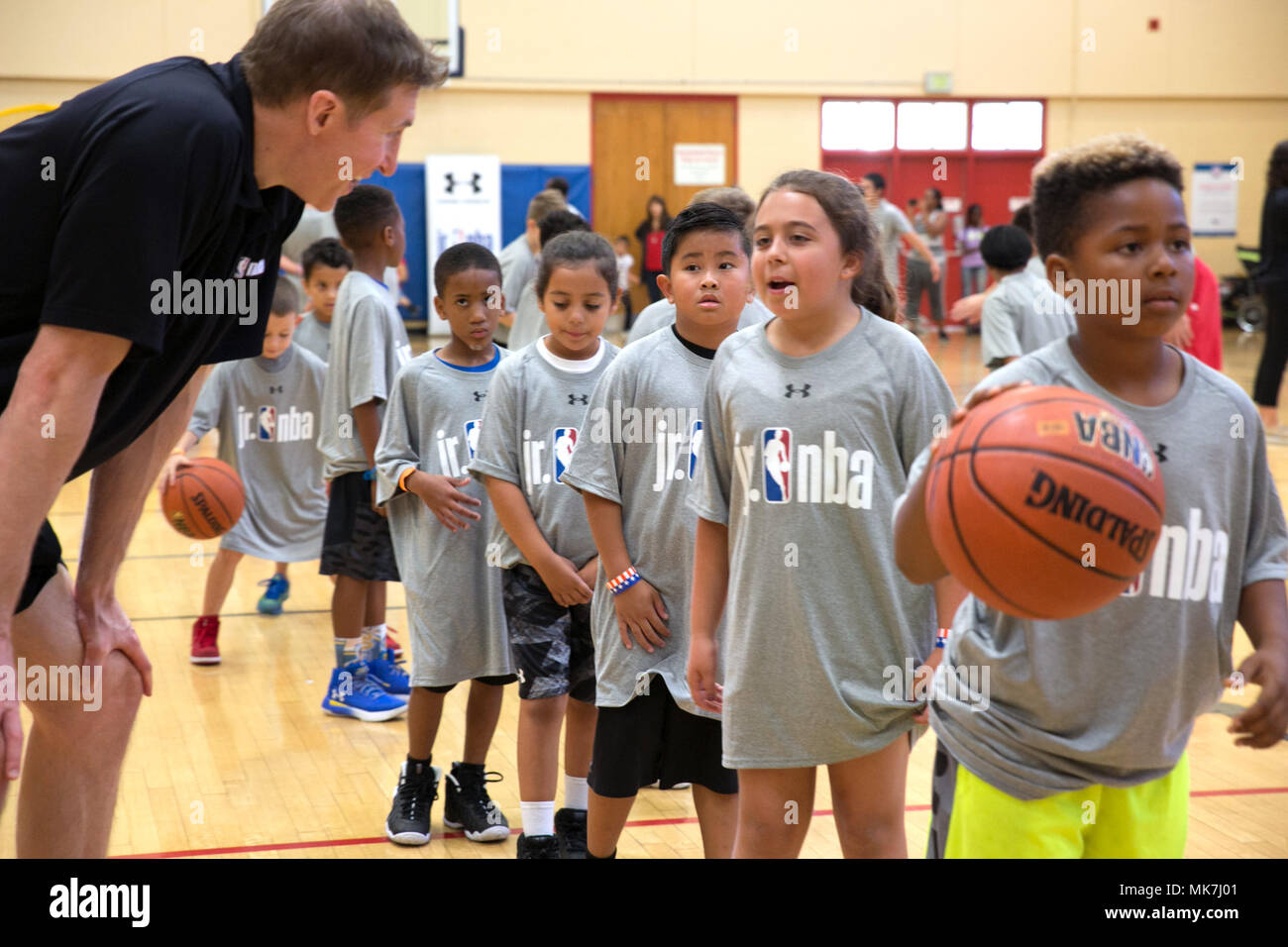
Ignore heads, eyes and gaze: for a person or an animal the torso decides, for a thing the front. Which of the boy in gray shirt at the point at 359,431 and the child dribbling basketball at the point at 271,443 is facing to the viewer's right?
the boy in gray shirt

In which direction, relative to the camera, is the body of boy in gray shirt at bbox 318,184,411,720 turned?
to the viewer's right

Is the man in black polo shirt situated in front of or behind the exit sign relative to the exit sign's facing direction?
in front

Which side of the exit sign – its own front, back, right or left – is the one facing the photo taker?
front

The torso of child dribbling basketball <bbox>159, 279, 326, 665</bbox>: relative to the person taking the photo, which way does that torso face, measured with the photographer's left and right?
facing the viewer

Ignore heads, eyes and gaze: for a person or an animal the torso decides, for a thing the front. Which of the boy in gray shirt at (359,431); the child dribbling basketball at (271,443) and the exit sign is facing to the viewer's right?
the boy in gray shirt

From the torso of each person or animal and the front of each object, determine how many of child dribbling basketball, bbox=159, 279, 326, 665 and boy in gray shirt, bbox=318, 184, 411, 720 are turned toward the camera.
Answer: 1

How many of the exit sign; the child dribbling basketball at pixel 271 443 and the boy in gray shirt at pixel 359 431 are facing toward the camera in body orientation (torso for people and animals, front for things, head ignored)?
2

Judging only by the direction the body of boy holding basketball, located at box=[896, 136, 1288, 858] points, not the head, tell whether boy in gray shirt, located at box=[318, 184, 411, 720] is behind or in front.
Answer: behind

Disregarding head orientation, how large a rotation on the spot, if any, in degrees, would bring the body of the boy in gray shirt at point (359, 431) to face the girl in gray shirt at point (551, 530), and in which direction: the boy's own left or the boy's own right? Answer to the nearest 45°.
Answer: approximately 90° to the boy's own right

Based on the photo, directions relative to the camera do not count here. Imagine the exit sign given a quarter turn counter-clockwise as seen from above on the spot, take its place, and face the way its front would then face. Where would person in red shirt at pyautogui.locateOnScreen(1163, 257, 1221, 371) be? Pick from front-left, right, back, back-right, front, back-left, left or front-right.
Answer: right

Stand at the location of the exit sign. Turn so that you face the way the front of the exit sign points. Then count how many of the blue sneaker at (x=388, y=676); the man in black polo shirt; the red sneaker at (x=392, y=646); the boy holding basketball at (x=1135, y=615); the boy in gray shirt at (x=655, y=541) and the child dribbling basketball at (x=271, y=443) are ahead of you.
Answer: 6

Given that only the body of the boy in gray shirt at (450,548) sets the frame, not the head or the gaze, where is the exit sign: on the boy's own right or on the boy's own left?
on the boy's own left

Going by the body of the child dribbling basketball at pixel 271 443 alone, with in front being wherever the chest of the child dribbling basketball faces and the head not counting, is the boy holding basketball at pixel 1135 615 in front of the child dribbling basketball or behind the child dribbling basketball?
in front
